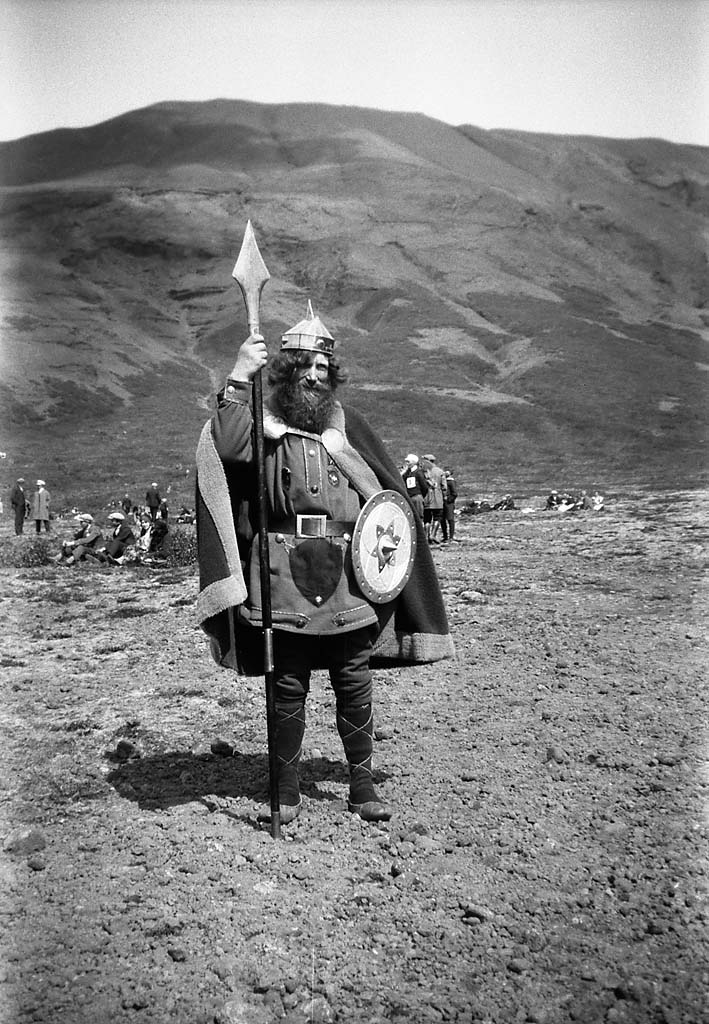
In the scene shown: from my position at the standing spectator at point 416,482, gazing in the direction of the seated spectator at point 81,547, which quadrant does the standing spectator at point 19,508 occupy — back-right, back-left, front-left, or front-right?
front-right

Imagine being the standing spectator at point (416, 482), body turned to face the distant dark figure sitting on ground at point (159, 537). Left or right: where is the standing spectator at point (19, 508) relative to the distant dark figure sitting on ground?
right

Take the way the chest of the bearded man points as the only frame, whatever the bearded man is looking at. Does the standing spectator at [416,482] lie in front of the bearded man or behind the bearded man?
behind

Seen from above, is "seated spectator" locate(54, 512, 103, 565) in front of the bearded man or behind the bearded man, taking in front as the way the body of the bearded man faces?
behind

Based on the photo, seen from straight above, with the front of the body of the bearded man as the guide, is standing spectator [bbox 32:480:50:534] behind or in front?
behind

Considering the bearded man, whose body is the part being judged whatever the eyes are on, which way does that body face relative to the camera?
toward the camera

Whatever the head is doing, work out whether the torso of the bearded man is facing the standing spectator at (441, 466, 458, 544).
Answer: no

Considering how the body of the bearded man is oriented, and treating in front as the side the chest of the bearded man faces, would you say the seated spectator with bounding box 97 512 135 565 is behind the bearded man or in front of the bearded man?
behind

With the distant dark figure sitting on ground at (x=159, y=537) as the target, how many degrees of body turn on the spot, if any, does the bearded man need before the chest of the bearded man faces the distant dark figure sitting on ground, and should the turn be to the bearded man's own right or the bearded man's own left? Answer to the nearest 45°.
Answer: approximately 180°

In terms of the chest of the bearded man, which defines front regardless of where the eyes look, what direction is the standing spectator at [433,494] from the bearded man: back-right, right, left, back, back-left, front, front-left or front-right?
back

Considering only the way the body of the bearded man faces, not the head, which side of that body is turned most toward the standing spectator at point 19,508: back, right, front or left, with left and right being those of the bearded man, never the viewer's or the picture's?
back
